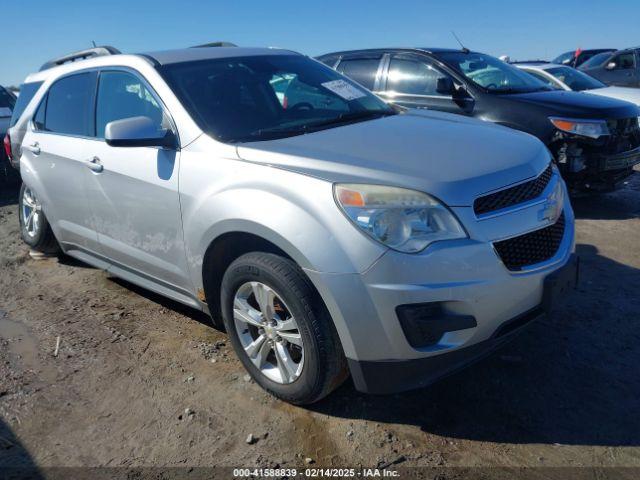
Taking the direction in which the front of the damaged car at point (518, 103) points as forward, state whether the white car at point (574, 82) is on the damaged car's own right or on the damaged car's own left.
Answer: on the damaged car's own left

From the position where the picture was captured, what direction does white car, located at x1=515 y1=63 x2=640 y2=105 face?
facing the viewer and to the right of the viewer

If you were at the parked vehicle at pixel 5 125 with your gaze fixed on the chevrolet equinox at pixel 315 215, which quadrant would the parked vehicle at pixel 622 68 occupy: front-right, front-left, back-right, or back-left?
front-left

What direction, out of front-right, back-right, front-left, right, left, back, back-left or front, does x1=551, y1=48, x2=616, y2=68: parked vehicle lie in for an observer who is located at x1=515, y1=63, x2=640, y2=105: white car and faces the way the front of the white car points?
back-left

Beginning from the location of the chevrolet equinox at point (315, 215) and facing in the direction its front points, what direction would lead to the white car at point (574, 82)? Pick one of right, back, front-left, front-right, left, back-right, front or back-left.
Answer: left

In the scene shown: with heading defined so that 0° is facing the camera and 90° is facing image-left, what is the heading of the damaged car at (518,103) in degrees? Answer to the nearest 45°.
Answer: approximately 315°

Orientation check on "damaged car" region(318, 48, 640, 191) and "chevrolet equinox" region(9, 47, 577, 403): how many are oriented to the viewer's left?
0

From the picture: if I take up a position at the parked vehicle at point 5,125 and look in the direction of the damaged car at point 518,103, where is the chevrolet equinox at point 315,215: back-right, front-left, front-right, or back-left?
front-right

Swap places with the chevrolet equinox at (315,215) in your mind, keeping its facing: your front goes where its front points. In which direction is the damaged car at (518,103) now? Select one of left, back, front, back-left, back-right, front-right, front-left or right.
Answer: left

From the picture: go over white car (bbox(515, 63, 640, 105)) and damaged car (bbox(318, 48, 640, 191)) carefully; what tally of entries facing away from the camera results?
0

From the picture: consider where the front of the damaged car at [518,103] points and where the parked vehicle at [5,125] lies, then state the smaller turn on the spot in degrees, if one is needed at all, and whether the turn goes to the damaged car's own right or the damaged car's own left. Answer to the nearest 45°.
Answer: approximately 135° to the damaged car's own right

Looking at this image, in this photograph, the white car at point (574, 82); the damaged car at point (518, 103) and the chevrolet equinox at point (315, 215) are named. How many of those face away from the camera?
0

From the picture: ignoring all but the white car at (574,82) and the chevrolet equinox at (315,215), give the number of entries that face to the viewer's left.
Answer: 0
